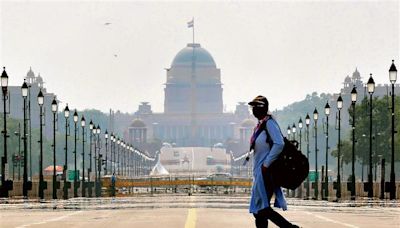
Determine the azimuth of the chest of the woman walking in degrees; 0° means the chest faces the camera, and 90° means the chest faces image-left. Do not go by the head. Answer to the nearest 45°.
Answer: approximately 90°

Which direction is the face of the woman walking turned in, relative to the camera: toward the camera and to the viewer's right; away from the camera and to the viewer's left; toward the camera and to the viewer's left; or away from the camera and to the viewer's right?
toward the camera and to the viewer's left
